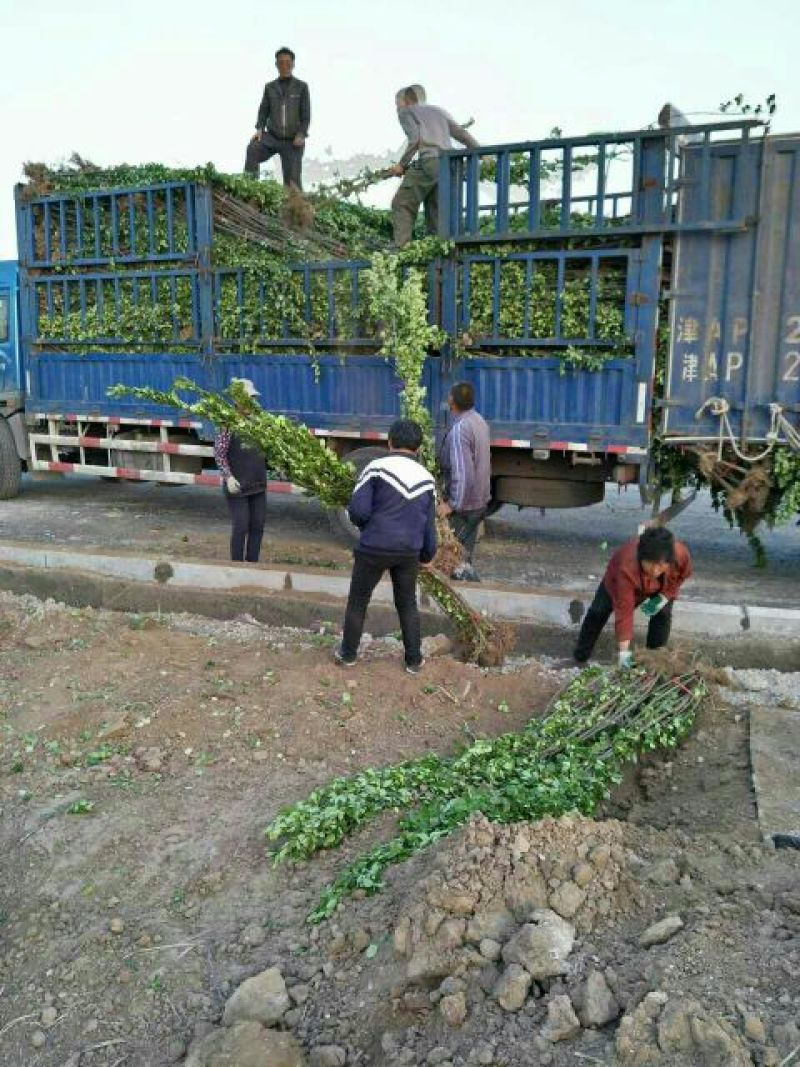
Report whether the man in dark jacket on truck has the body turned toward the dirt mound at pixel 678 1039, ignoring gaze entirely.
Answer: yes

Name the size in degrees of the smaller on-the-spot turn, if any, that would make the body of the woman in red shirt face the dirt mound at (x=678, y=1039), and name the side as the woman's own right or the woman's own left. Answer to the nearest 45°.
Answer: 0° — they already face it

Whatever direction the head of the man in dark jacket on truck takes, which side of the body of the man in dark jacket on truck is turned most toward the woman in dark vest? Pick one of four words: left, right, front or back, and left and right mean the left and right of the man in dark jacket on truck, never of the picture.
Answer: front

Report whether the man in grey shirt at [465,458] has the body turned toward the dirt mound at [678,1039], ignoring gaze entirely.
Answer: no

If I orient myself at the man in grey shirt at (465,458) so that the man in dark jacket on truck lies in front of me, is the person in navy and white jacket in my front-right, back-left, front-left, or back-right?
back-left

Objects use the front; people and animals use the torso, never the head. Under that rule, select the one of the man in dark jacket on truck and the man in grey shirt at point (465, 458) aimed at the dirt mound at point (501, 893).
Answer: the man in dark jacket on truck

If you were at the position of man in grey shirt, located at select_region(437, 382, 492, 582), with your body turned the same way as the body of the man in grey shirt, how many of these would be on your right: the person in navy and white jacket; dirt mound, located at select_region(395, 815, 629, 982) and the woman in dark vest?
0

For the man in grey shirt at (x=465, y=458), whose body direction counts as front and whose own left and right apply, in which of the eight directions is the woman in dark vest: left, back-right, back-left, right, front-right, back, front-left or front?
front-left

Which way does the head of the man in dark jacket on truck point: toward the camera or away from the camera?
toward the camera

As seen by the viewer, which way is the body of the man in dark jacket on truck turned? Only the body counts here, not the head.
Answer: toward the camera
